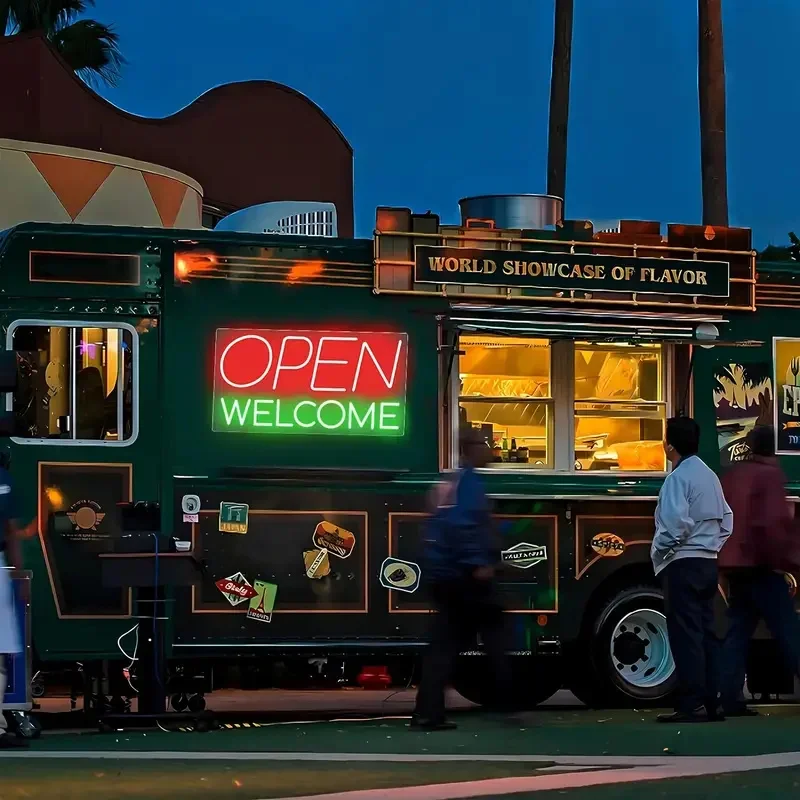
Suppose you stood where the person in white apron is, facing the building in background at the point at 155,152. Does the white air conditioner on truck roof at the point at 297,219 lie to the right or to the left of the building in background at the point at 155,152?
right

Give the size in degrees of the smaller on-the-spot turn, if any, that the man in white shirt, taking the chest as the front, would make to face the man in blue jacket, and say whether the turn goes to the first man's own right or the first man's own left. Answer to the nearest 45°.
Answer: approximately 90° to the first man's own left
